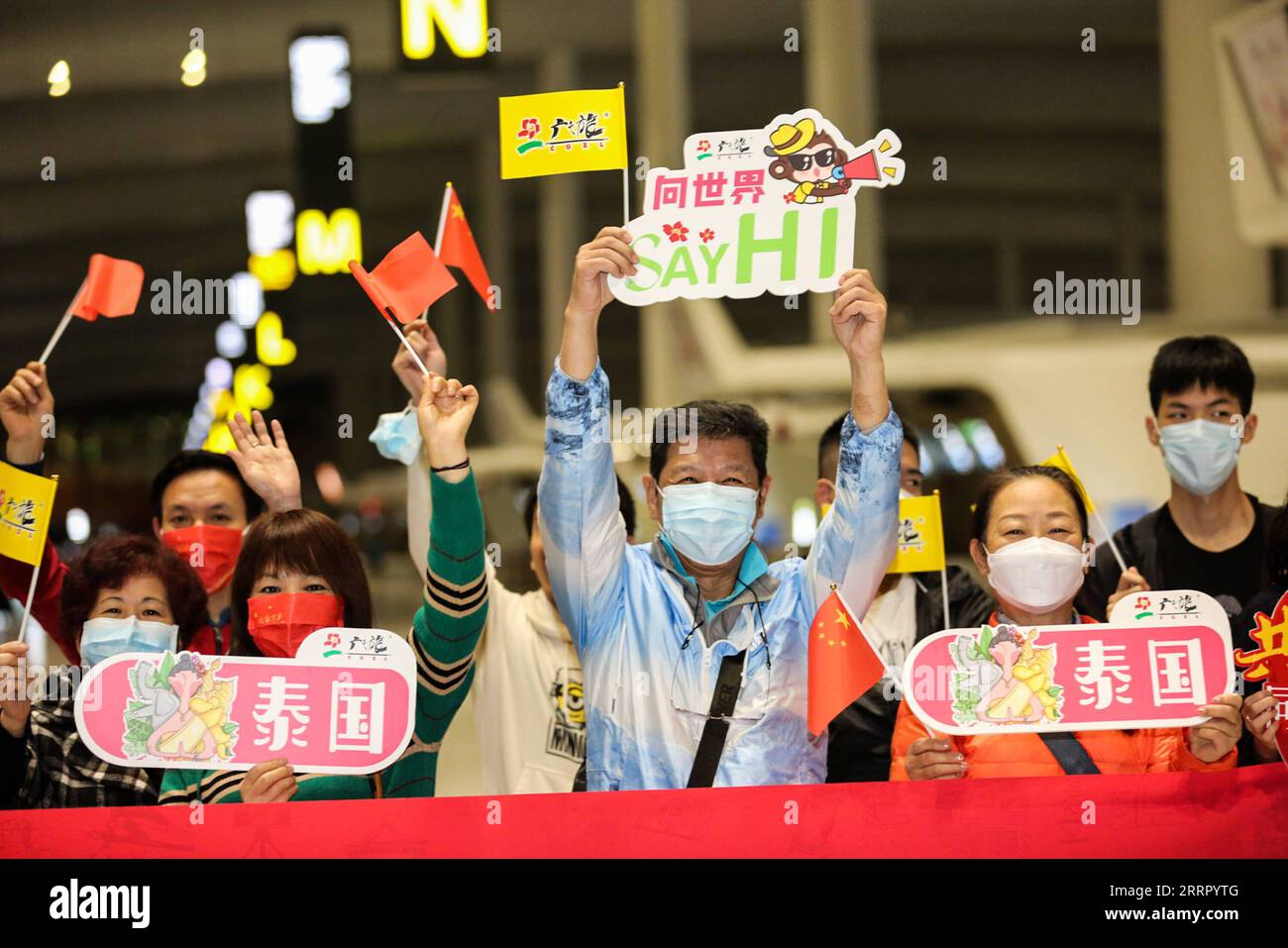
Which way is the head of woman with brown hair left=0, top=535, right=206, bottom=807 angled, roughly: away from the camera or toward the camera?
toward the camera

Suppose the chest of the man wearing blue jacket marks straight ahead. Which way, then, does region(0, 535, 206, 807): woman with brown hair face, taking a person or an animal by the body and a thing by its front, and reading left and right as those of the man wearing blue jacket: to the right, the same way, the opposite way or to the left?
the same way

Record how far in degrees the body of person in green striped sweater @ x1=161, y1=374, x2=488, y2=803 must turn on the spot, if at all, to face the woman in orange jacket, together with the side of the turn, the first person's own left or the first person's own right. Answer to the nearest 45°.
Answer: approximately 90° to the first person's own left

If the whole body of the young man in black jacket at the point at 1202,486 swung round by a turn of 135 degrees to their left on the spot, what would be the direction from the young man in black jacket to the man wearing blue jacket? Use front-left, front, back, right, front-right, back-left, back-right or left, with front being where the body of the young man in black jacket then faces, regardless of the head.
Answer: back

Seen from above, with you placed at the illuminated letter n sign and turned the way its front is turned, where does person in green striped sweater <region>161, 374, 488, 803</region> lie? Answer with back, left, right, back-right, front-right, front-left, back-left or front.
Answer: front

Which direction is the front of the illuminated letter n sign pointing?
toward the camera

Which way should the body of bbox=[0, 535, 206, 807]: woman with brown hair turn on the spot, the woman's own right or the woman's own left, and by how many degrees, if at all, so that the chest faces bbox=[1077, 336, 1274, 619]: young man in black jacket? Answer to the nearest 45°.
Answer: approximately 90° to the woman's own left

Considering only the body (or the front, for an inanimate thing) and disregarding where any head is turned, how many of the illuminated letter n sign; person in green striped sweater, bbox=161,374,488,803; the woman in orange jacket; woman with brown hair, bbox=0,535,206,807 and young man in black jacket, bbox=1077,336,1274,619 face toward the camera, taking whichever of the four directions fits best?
5

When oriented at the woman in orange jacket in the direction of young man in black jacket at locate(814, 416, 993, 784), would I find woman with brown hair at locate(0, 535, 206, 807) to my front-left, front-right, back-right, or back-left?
front-left

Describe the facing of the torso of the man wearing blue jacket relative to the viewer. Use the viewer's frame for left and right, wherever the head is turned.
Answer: facing the viewer

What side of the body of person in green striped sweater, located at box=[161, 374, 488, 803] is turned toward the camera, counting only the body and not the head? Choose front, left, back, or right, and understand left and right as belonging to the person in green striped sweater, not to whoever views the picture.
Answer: front

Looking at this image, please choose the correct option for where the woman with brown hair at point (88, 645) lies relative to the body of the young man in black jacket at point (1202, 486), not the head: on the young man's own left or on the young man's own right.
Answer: on the young man's own right

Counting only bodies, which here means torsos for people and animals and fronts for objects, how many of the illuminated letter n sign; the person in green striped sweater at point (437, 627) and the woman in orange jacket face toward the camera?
3
